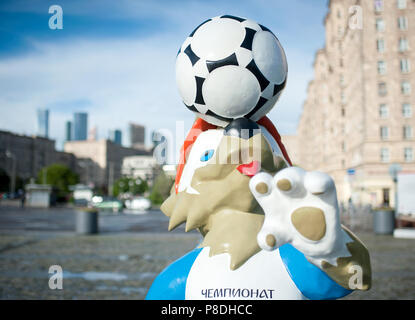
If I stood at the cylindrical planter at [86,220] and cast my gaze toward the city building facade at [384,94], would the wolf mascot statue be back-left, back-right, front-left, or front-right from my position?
back-right

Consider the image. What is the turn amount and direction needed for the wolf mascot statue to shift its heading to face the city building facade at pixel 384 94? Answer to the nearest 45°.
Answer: approximately 180°

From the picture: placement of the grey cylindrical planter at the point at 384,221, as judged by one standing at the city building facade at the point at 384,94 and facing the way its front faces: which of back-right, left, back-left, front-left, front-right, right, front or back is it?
front-left

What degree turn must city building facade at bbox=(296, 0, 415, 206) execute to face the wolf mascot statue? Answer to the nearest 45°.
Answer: approximately 45° to its left

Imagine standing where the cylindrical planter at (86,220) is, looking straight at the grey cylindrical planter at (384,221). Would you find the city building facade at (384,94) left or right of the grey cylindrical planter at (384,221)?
left

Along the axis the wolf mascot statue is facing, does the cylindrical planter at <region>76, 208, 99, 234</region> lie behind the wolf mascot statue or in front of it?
behind

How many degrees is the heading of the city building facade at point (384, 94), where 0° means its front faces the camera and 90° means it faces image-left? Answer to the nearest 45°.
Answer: approximately 45°

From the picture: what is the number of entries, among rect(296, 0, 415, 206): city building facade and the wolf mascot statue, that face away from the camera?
0

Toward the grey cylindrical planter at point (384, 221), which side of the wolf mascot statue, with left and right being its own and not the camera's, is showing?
back

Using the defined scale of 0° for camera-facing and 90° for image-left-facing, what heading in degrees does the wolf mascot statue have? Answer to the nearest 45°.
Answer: approximately 0°
